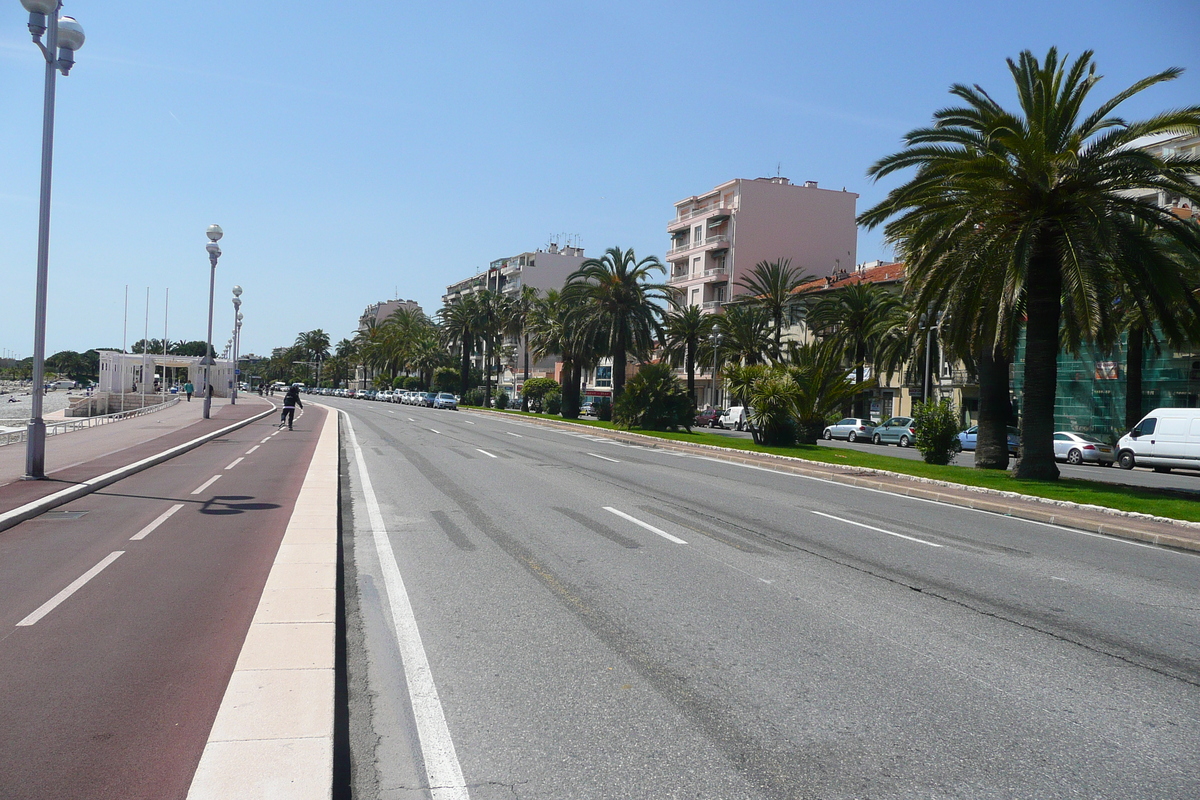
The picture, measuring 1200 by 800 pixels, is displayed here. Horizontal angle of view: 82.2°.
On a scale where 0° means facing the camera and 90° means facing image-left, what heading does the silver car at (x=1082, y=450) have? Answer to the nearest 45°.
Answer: approximately 135°

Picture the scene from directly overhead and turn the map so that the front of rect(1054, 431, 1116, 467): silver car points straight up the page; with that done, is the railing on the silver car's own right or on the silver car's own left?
on the silver car's own left

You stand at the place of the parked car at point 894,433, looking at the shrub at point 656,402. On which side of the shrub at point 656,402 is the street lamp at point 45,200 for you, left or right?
left

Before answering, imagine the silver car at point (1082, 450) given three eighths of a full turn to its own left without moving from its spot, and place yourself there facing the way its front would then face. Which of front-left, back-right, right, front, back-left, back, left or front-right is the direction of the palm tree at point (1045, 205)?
front

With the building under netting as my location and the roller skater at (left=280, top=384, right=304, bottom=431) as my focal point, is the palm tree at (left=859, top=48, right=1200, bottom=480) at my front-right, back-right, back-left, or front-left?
front-left

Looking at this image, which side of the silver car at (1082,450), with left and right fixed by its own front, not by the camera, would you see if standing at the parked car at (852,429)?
front

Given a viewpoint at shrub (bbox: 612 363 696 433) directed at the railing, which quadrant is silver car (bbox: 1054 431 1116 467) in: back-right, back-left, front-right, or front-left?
back-left

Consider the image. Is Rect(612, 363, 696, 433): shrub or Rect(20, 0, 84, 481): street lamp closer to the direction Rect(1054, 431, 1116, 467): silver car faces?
the shrub

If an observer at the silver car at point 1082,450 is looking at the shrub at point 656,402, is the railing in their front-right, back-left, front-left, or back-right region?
front-left

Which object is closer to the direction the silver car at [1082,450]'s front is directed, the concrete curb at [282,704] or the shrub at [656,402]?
the shrub

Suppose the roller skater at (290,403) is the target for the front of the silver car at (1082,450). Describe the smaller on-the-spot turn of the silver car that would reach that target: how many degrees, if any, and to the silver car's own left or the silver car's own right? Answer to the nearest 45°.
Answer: approximately 90° to the silver car's own left

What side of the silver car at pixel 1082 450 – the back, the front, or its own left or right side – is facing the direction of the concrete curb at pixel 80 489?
left

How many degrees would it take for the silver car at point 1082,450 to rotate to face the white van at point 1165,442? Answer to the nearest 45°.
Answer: approximately 180°

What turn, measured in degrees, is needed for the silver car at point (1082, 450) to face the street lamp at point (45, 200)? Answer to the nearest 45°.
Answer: approximately 90° to its left

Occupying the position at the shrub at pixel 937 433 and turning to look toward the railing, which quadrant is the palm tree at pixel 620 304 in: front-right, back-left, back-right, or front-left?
front-right

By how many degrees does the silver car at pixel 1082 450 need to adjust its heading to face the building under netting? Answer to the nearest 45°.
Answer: approximately 45° to its right

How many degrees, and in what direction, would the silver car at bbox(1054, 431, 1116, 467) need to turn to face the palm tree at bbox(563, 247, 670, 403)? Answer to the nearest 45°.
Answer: approximately 45° to its left
